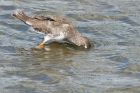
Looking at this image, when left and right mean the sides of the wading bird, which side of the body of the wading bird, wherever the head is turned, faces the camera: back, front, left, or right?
right
